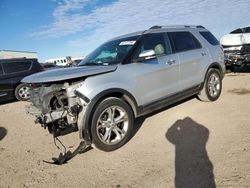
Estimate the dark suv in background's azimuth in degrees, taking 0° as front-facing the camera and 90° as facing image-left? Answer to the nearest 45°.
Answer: approximately 90°

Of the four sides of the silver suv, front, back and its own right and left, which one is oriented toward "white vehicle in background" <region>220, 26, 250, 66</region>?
back

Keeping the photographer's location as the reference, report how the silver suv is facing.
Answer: facing the viewer and to the left of the viewer

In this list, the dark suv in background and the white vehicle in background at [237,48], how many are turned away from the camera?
0

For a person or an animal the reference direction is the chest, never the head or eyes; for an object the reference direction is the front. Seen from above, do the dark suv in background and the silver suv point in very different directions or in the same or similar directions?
same or similar directions

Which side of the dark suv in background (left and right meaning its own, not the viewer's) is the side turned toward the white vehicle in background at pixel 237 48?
back

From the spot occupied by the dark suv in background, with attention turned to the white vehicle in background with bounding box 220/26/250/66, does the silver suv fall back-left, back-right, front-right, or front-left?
front-right

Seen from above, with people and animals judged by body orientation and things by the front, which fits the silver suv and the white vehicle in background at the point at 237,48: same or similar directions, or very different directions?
same or similar directions

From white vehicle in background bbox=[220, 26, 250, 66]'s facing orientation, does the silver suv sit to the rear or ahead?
ahead

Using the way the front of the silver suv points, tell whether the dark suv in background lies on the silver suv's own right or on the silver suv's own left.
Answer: on the silver suv's own right

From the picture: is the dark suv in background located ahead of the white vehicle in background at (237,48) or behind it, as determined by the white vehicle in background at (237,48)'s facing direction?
ahead
